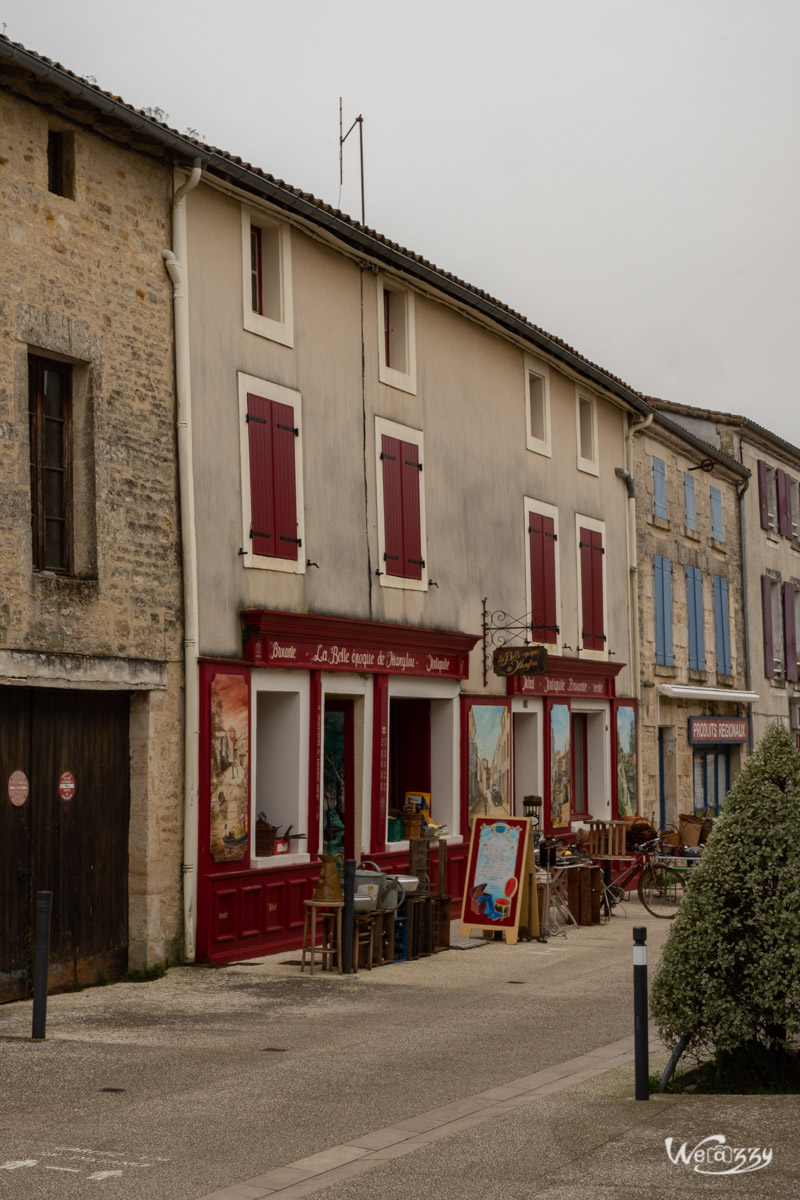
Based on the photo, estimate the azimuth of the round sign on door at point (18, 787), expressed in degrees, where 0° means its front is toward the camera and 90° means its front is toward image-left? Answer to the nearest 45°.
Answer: approximately 315°

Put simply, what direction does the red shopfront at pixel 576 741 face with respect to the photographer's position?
facing the viewer and to the right of the viewer

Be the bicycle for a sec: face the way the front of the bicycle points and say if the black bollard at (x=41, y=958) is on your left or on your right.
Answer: on your right

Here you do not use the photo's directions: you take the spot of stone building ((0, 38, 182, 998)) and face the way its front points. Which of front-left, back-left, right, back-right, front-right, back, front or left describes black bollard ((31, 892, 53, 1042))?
front-right

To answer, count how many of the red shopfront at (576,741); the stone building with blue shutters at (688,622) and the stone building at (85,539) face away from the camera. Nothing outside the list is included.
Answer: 0

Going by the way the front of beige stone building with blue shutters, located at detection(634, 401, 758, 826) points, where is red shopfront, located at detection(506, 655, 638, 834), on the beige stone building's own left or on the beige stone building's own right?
on the beige stone building's own right

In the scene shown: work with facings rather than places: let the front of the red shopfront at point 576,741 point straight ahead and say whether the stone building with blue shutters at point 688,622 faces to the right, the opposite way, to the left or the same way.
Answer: the same way

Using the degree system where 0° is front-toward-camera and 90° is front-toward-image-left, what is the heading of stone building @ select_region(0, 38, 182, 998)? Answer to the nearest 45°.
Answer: approximately 315°

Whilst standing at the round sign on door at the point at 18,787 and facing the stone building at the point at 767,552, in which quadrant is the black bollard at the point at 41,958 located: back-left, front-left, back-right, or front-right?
back-right

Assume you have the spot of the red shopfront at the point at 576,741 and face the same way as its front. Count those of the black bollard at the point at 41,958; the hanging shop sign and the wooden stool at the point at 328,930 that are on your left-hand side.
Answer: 0

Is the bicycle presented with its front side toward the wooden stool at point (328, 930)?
no
